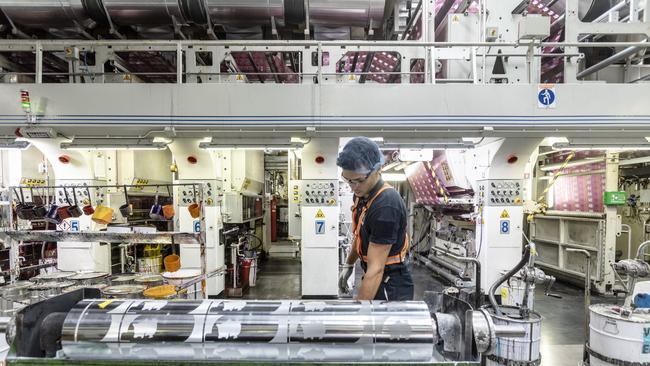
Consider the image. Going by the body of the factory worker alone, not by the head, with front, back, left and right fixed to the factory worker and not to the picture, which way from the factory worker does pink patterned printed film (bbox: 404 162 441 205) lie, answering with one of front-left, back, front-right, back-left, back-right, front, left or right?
back-right

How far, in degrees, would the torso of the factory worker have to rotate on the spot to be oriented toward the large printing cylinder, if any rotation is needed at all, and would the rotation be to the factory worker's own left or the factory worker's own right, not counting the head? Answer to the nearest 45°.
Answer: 0° — they already face it

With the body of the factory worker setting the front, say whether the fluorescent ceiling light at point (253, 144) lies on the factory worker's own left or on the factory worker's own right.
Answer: on the factory worker's own right

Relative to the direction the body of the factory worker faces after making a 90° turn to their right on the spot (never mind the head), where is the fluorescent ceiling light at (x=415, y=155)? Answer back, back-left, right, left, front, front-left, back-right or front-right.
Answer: front-right

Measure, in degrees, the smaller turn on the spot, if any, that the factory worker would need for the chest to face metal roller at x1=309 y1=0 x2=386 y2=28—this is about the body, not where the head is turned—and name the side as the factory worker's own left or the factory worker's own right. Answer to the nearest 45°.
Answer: approximately 135° to the factory worker's own right

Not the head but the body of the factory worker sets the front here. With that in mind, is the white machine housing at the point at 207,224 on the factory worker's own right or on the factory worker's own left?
on the factory worker's own right

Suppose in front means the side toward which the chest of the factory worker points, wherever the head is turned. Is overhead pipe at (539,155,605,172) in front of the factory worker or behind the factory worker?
behind

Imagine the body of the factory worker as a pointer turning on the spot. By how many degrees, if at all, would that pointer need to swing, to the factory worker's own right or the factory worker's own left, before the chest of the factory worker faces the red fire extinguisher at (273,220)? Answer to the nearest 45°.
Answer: approximately 135° to the factory worker's own right

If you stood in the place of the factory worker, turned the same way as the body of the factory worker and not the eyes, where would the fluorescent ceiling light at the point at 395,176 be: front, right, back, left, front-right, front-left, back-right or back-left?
back-right

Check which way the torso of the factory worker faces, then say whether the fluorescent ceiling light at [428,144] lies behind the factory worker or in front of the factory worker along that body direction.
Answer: behind

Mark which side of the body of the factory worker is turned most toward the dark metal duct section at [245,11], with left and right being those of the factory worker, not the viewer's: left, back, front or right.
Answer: right

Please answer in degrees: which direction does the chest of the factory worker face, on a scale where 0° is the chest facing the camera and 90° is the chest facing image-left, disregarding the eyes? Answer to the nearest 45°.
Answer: approximately 45°
